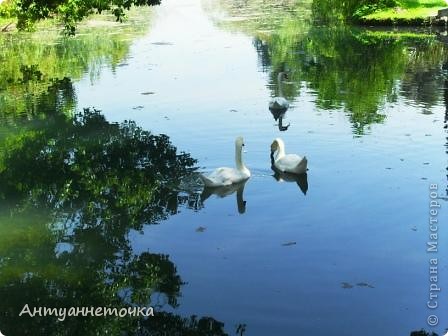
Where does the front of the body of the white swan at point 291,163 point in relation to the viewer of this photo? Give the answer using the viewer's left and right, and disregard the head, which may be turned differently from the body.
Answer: facing to the left of the viewer

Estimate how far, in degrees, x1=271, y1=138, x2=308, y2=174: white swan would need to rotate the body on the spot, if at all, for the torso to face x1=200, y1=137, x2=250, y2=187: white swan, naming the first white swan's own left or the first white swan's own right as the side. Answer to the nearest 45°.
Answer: approximately 45° to the first white swan's own left
